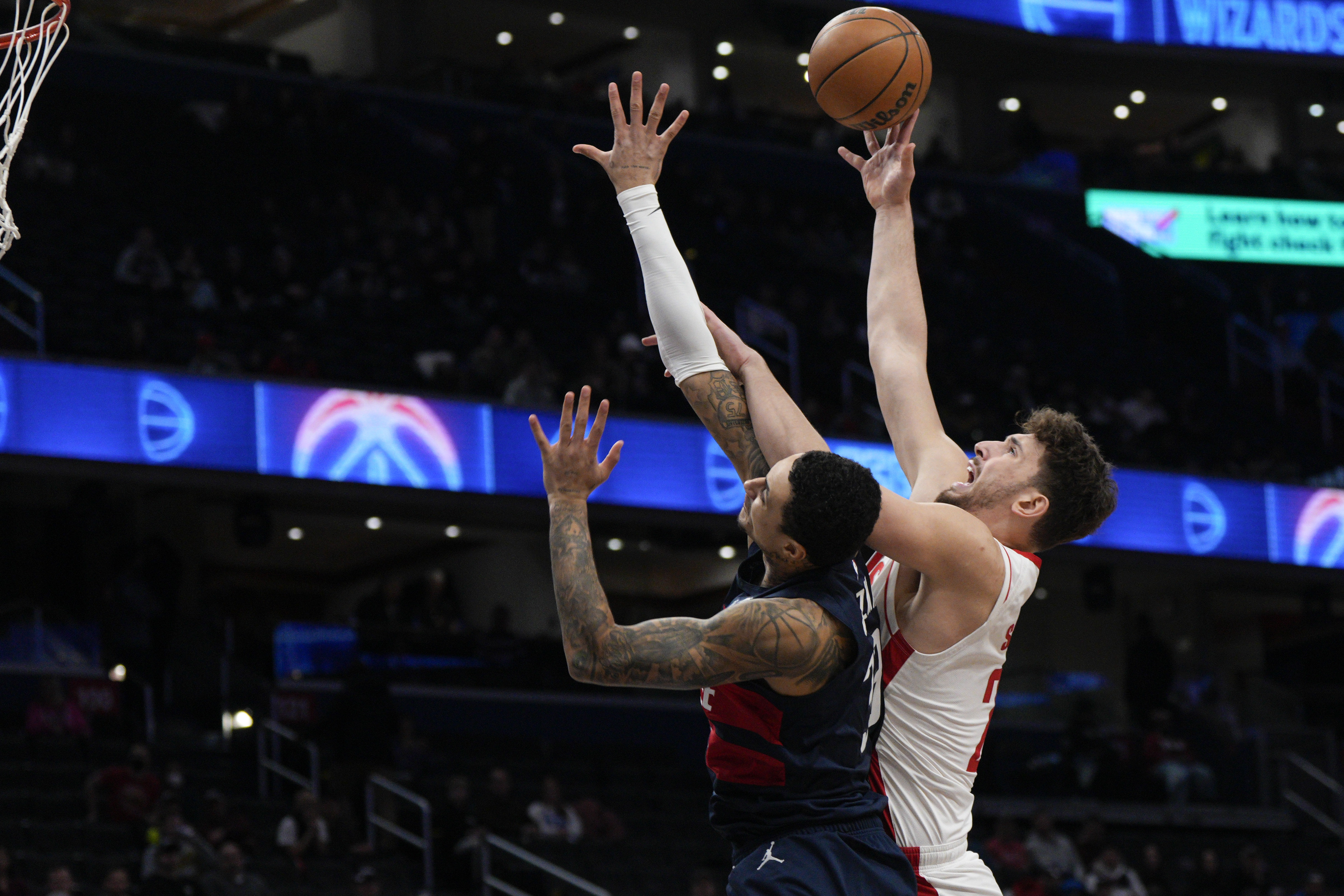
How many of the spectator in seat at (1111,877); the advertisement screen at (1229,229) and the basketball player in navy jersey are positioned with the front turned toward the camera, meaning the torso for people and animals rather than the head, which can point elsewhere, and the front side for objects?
2

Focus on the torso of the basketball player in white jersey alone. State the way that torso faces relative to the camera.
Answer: to the viewer's left

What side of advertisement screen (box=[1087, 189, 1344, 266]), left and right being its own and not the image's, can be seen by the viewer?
front

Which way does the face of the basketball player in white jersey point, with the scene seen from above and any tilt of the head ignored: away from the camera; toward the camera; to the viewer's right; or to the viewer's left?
to the viewer's left

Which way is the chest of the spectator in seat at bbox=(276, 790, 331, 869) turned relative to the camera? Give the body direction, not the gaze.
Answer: toward the camera

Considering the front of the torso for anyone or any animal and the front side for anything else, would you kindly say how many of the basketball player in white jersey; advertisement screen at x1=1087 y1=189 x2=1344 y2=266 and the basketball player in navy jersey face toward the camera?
1

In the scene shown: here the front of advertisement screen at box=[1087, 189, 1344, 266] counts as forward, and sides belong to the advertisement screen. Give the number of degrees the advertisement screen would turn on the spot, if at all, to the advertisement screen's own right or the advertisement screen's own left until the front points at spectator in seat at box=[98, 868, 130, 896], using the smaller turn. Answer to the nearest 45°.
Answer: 0° — it already faces them

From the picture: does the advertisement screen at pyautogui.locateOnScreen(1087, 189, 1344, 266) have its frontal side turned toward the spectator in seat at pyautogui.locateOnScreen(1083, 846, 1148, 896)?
yes

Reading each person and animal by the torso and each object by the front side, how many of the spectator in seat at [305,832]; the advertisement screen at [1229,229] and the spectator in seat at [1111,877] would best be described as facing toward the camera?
3

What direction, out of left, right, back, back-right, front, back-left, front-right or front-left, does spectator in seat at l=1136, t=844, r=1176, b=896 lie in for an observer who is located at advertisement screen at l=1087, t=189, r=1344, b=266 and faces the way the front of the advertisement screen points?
front
